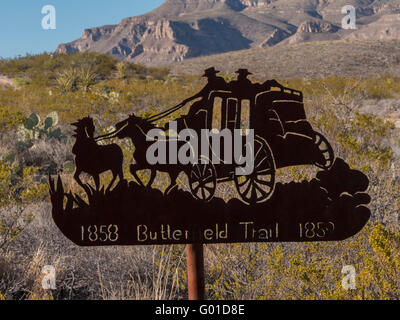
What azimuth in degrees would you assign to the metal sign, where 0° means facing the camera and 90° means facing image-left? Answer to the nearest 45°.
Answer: approximately 0°

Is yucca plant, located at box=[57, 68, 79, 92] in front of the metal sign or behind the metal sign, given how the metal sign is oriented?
behind
